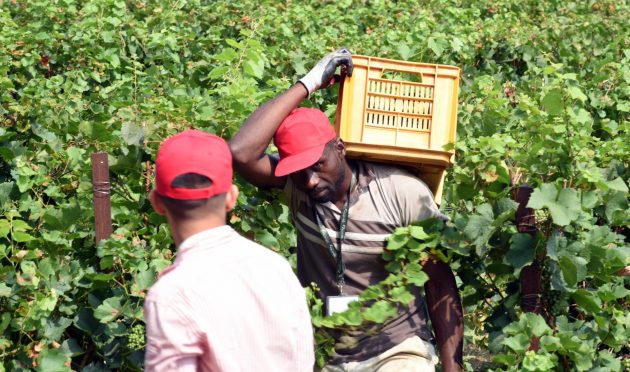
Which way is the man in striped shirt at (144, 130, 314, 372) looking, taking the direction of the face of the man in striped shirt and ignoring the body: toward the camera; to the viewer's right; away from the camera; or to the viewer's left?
away from the camera

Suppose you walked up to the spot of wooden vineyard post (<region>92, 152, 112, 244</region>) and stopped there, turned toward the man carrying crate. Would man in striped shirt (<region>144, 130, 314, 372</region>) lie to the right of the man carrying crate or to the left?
right

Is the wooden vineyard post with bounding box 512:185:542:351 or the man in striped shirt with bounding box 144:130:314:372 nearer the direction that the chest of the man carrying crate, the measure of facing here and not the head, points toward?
the man in striped shirt

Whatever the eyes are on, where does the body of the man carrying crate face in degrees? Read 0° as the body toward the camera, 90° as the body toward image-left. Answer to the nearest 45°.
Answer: approximately 45°

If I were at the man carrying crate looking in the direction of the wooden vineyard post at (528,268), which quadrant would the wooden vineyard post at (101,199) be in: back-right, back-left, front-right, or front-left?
back-left

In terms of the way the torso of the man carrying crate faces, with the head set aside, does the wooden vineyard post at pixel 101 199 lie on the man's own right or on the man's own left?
on the man's own right

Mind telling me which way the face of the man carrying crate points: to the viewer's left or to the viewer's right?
to the viewer's left

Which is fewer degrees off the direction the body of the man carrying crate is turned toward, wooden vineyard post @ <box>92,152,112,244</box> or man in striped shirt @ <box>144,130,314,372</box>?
the man in striped shirt

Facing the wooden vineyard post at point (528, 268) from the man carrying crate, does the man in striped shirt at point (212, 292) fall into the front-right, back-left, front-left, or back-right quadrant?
back-right
